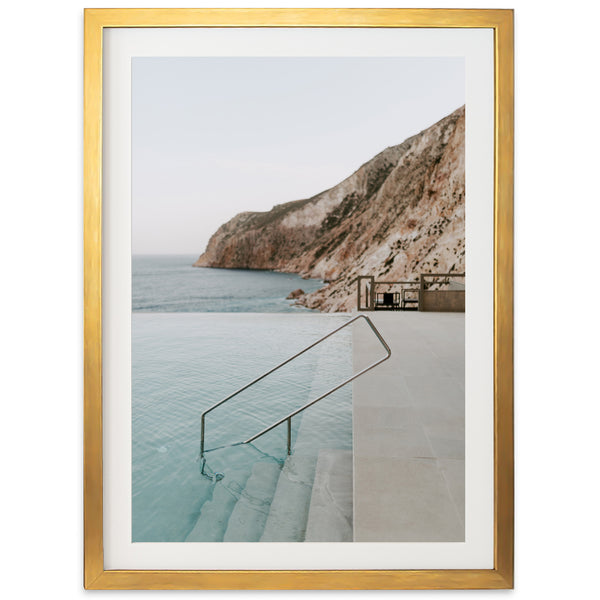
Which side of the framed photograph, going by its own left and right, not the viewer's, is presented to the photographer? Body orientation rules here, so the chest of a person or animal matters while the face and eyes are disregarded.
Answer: front
